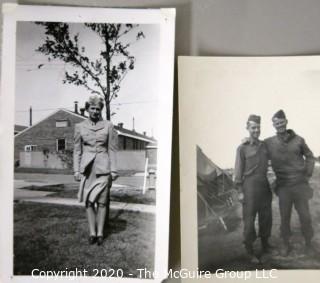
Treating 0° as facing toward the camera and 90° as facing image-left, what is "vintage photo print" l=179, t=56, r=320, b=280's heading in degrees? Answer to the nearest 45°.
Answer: approximately 0°

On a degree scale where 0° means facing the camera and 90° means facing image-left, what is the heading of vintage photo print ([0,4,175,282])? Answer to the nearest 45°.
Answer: approximately 0°

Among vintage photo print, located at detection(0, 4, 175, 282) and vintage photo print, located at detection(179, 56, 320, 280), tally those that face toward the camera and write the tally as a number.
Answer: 2

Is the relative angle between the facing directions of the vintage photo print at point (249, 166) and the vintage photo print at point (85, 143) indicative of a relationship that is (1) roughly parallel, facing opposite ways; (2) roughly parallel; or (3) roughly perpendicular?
roughly parallel
